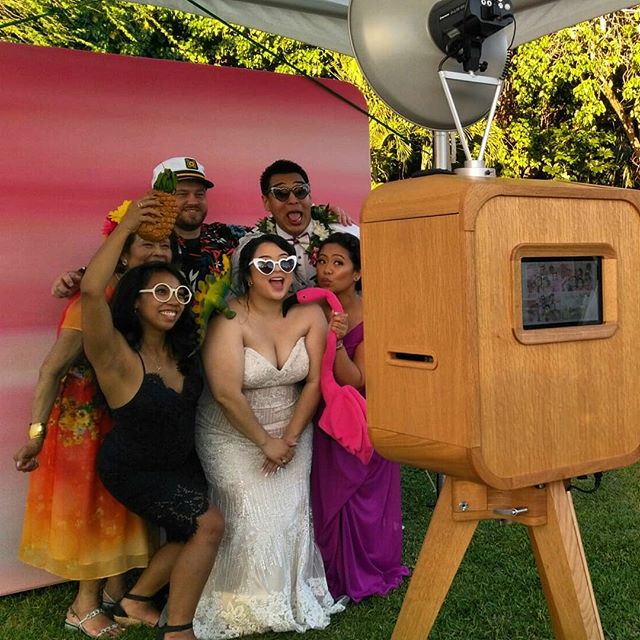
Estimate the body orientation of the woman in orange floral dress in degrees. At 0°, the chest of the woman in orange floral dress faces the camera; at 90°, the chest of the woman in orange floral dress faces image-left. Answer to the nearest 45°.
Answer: approximately 315°

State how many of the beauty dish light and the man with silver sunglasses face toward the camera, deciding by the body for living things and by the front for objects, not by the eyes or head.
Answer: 1

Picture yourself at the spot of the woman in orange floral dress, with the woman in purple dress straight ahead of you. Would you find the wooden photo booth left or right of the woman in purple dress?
right

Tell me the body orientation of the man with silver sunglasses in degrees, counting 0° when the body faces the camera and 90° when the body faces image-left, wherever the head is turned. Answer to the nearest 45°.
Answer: approximately 0°
